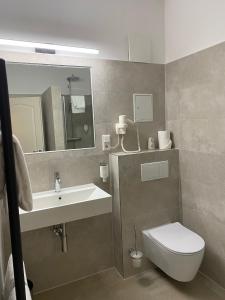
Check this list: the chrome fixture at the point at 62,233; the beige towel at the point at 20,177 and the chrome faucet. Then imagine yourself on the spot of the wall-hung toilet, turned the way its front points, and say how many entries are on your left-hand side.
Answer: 0

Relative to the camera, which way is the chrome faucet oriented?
toward the camera

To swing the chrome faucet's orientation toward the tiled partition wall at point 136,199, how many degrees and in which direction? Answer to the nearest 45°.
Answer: approximately 90° to its left

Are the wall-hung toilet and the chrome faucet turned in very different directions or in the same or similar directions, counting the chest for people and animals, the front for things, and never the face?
same or similar directions

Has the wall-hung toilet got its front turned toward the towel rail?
no

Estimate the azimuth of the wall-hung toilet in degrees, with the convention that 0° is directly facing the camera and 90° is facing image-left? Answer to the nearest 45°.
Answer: approximately 315°

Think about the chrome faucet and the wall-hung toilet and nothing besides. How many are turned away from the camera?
0

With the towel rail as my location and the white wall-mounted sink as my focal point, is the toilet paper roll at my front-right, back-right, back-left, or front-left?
front-right

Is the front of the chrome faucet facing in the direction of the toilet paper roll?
no
